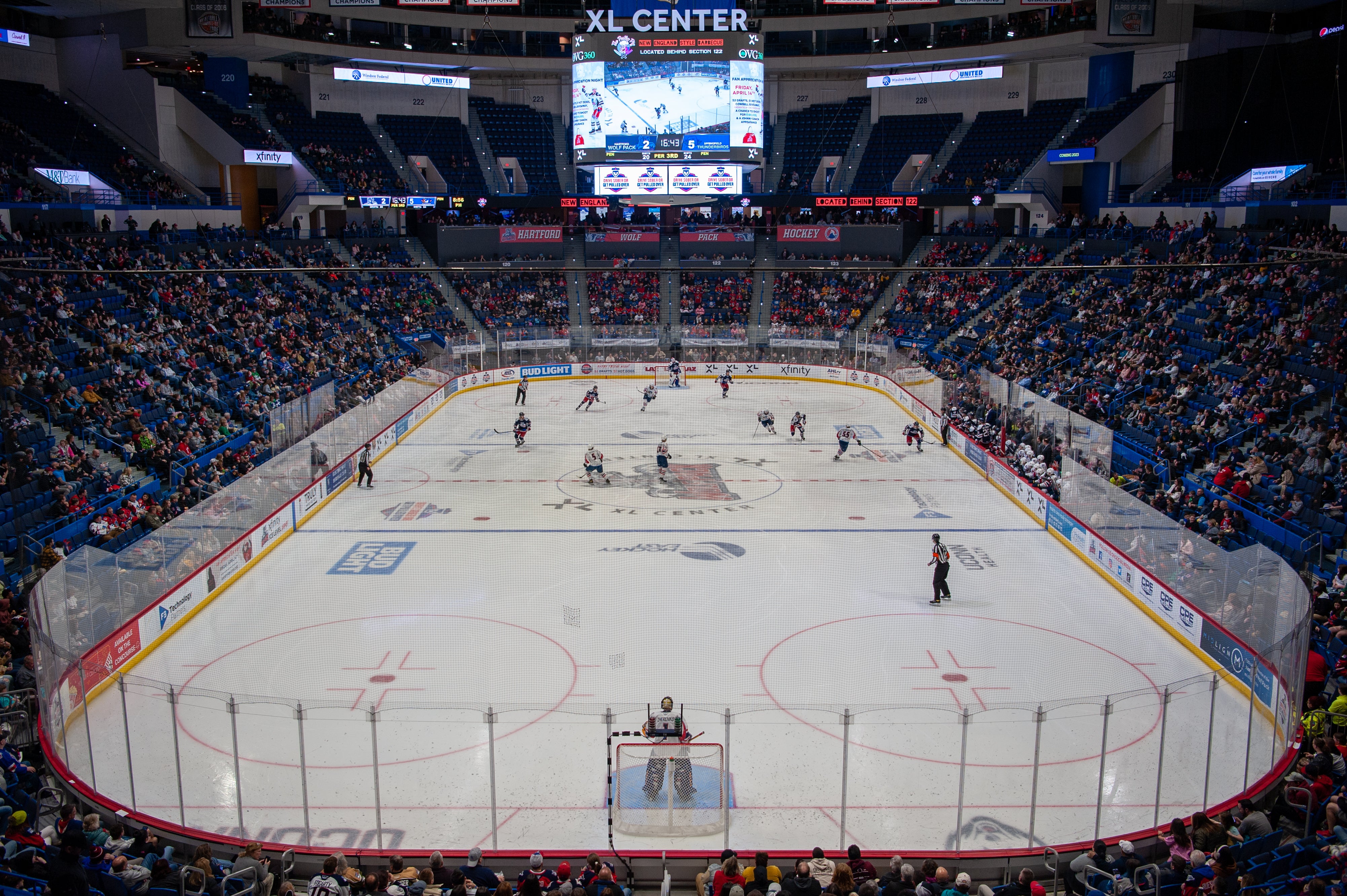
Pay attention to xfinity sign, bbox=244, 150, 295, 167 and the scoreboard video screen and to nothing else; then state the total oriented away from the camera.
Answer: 0

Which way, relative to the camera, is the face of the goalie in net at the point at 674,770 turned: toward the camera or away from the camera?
away from the camera

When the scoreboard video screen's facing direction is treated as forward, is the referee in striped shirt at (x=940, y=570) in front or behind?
in front

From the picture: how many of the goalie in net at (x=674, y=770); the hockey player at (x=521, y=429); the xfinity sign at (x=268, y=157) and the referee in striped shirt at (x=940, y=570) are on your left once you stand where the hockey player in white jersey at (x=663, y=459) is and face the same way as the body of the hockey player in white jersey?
2

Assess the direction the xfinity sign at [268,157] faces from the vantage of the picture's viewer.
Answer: facing the viewer and to the right of the viewer

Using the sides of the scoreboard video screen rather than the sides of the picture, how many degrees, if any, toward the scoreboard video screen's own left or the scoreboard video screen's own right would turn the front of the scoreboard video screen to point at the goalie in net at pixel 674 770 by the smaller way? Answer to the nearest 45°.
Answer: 0° — it already faces them

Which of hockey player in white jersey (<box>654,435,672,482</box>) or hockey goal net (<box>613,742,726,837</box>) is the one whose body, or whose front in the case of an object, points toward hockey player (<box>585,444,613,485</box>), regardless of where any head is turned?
the hockey goal net

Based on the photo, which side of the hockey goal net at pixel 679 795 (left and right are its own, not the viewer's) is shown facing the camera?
back

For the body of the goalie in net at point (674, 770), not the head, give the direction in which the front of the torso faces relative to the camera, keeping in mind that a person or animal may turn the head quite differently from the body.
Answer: away from the camera

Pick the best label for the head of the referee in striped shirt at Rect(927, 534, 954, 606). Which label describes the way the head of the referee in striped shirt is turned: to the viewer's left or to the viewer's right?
to the viewer's left

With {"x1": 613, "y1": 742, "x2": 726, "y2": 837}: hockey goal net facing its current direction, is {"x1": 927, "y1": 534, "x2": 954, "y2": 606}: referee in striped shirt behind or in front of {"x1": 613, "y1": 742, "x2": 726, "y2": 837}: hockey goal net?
in front
